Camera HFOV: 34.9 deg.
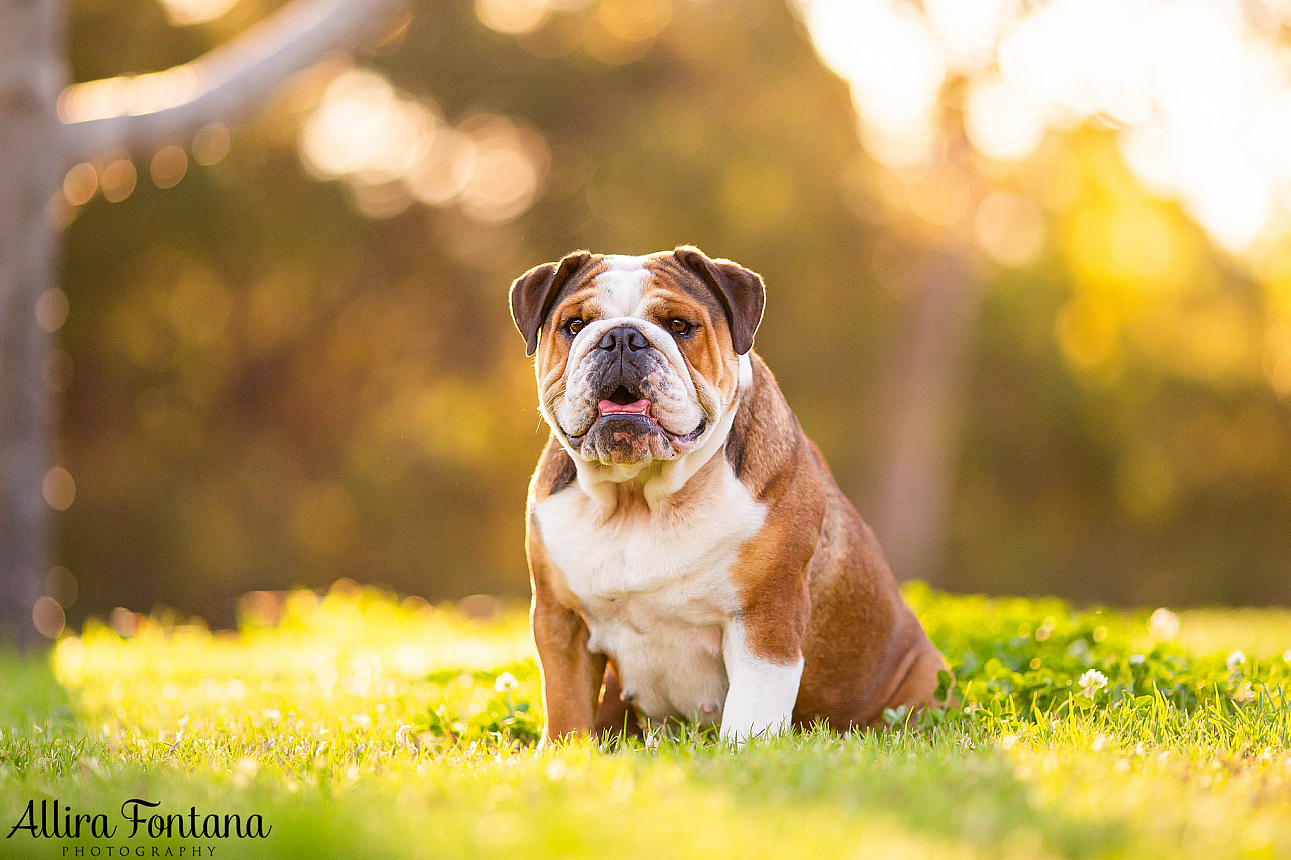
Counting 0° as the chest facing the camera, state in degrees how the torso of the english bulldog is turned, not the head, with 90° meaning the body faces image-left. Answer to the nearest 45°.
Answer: approximately 45°

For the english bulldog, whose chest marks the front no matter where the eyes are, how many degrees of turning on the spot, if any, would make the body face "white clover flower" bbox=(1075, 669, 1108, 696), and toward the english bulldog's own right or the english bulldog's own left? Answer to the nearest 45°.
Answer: approximately 135° to the english bulldog's own left

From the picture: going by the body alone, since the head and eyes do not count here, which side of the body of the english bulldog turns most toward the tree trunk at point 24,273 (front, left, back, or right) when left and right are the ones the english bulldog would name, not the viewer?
right
